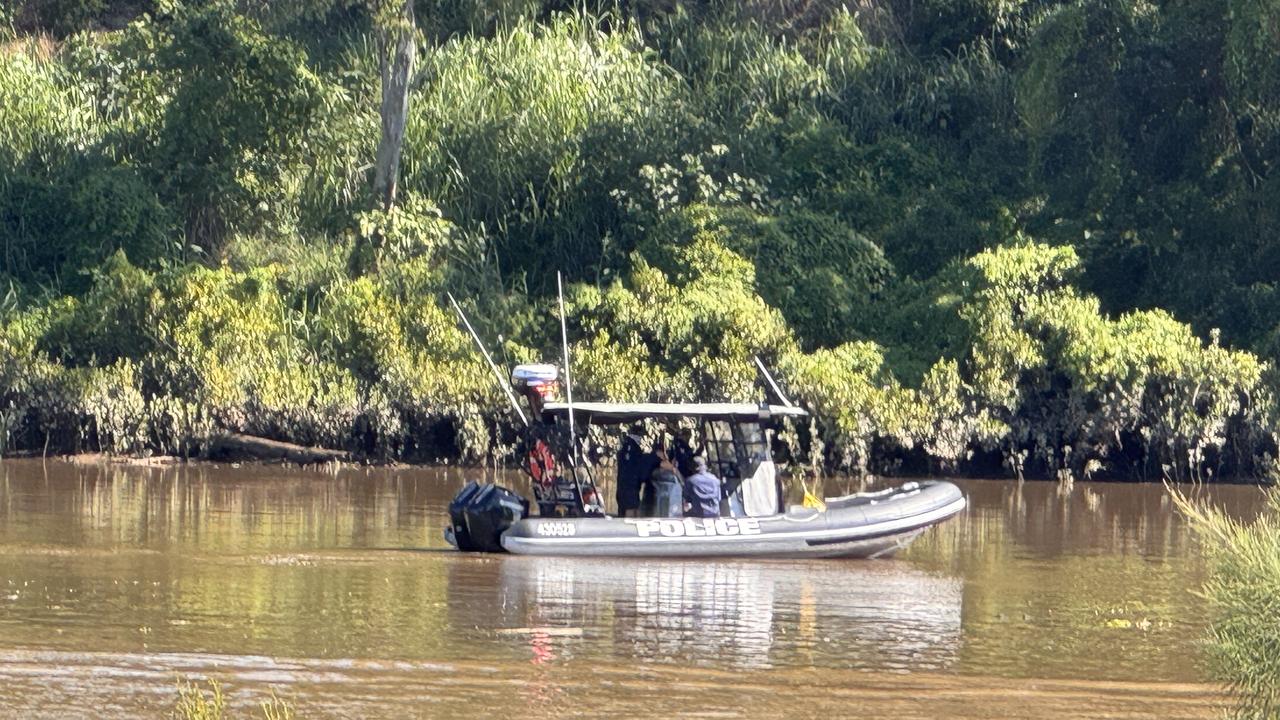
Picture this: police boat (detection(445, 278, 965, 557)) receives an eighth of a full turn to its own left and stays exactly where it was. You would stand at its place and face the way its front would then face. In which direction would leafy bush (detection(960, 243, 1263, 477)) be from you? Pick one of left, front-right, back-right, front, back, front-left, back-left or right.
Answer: front

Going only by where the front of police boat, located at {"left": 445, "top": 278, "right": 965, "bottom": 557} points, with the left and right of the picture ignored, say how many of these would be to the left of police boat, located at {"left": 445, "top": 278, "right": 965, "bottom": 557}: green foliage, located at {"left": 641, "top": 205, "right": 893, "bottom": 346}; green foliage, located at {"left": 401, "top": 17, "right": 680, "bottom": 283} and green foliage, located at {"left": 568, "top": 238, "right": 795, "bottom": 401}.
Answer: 3

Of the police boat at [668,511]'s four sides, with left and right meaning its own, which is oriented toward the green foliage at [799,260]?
left

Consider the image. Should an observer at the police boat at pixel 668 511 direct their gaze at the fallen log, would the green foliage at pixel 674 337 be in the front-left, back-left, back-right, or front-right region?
front-right

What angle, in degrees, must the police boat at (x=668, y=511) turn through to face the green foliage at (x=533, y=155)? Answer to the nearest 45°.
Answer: approximately 90° to its left

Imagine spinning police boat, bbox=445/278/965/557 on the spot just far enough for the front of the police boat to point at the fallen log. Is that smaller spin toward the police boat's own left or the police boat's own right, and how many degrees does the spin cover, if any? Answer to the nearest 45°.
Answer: approximately 135° to the police boat's own left

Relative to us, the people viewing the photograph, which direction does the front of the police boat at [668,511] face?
facing to the right of the viewer
